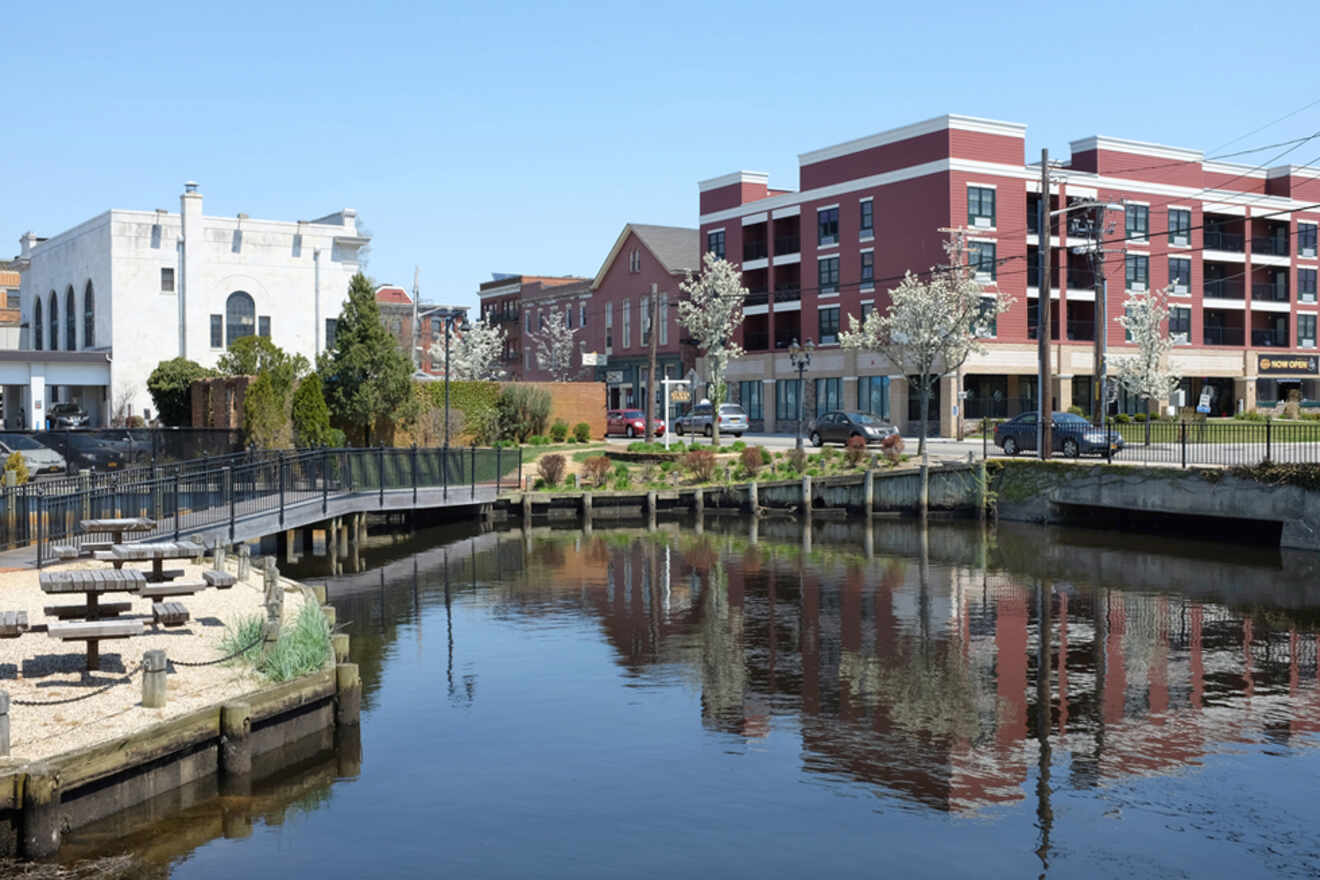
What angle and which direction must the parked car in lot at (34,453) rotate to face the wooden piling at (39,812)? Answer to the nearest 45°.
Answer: approximately 45° to its right

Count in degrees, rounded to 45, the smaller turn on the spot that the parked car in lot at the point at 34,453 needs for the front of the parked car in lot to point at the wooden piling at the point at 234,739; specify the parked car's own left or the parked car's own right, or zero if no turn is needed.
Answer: approximately 45° to the parked car's own right

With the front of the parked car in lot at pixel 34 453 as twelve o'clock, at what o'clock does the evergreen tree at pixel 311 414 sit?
The evergreen tree is roughly at 11 o'clock from the parked car in lot.

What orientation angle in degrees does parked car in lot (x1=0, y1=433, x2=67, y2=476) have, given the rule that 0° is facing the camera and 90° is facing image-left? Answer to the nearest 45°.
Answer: approximately 315°

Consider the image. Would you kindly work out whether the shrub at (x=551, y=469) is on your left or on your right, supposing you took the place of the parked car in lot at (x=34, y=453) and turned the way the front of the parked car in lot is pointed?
on your left
